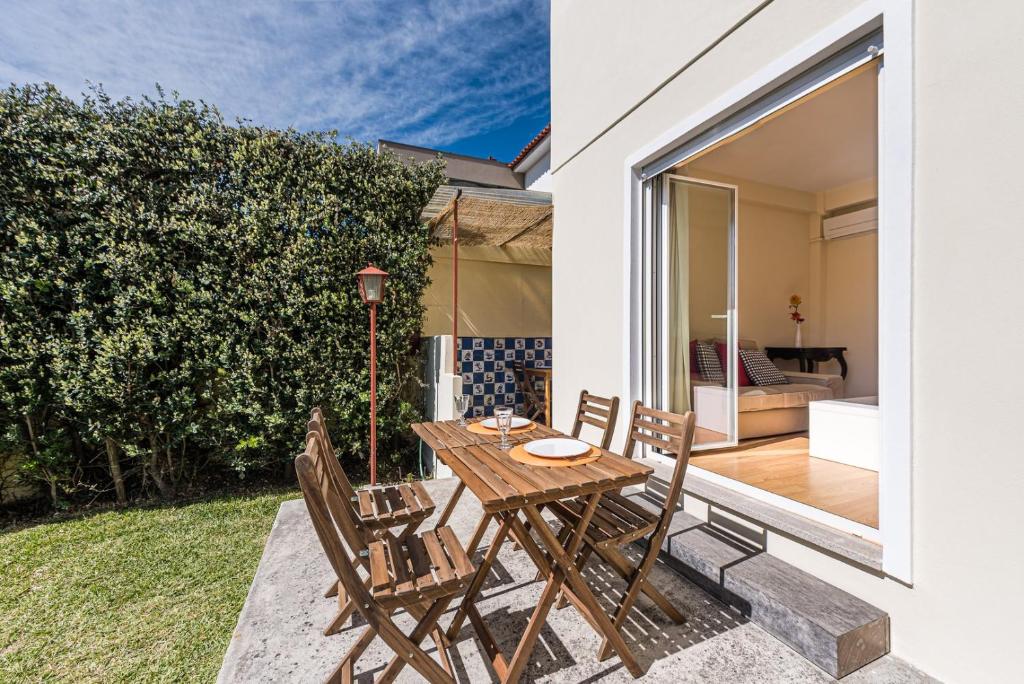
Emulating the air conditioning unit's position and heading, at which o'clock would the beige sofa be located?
The beige sofa is roughly at 11 o'clock from the air conditioning unit.

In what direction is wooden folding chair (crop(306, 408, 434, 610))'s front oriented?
to the viewer's right

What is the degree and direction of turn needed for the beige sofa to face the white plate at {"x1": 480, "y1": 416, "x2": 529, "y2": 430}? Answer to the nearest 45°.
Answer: approximately 90° to its right

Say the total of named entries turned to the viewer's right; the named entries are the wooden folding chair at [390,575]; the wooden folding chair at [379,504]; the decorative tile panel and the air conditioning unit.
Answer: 2

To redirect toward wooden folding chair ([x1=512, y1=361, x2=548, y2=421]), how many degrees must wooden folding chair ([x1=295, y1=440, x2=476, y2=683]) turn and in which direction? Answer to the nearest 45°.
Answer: approximately 45° to its left

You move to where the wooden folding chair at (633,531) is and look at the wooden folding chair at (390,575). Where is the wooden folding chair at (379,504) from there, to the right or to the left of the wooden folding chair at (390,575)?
right

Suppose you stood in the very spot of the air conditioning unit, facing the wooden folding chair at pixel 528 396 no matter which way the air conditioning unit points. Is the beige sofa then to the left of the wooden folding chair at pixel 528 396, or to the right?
left

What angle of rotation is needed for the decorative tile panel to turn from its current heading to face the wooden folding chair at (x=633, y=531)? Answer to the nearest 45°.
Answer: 0° — it already faces it

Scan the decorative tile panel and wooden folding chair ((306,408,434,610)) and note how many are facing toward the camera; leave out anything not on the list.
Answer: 1

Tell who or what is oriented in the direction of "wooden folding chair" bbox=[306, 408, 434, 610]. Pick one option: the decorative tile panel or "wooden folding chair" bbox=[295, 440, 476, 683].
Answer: the decorative tile panel

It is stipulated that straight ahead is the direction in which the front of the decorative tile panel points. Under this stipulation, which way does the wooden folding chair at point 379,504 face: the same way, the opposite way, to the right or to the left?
to the left

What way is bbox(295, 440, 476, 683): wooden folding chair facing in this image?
to the viewer's right
